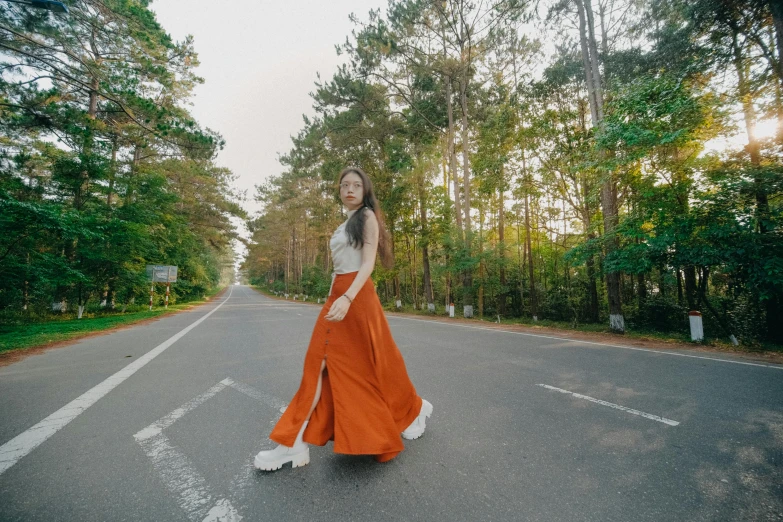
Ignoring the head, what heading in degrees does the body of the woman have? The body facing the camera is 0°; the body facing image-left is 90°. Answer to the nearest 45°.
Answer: approximately 90°

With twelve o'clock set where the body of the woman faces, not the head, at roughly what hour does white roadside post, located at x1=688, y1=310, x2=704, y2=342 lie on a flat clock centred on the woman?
The white roadside post is roughly at 5 o'clock from the woman.

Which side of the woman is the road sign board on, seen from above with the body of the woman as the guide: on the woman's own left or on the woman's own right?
on the woman's own right
